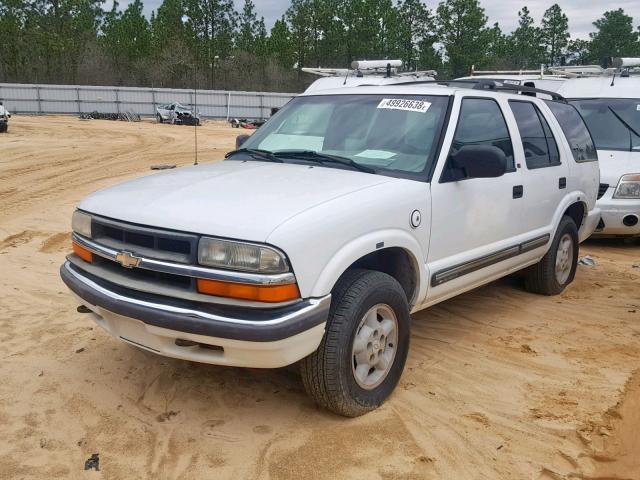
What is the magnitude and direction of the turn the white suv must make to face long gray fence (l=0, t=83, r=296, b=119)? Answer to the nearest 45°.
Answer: approximately 135° to its right

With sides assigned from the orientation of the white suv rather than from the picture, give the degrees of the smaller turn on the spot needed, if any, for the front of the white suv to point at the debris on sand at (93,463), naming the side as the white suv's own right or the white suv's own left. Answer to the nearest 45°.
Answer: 0° — it already faces it

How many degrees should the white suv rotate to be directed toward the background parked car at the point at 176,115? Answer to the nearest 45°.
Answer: approximately 135° to its right

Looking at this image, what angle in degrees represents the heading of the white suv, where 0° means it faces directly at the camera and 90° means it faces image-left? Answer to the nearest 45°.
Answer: approximately 45°

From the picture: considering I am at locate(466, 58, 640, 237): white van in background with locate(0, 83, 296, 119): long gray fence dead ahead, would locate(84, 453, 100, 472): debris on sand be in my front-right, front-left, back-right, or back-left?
back-left

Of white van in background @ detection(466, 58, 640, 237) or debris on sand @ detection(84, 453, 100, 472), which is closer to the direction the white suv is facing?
the debris on sand

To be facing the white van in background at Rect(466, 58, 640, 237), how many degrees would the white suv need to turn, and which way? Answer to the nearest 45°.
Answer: approximately 180°

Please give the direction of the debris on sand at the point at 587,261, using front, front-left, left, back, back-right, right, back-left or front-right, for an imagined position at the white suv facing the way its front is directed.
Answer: back
